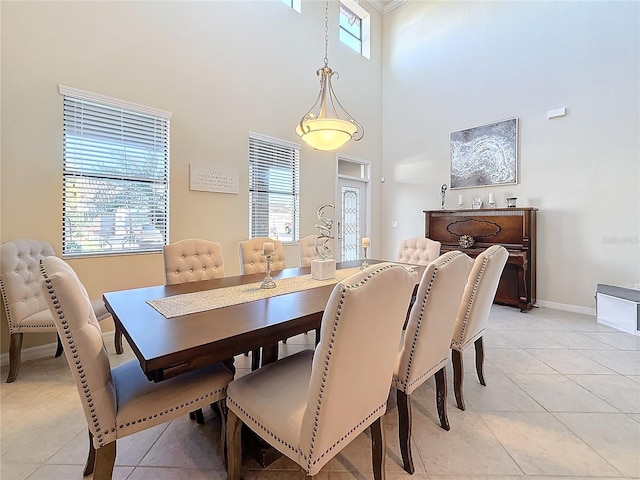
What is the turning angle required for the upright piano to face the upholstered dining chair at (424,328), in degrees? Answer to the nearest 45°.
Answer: approximately 45° to its left

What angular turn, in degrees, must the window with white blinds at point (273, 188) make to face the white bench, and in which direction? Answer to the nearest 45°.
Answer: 0° — it already faces it

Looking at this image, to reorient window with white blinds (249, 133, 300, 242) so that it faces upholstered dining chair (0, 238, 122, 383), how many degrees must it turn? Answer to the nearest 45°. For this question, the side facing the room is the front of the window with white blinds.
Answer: approximately 90° to its right

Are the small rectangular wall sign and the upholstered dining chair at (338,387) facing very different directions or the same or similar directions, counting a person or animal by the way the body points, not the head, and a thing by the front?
very different directions

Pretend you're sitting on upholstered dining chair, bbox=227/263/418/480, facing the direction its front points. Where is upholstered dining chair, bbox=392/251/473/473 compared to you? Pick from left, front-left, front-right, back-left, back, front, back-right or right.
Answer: right

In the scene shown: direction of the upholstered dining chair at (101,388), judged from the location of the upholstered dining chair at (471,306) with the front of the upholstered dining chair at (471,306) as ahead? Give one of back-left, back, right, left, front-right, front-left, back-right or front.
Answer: left

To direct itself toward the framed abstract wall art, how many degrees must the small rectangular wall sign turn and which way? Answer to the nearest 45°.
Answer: approximately 45° to its left

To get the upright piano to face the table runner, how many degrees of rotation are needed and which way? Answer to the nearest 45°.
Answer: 0° — it already faces it

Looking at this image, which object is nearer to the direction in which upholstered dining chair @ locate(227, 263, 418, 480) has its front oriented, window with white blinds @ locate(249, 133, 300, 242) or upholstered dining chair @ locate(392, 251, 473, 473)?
the window with white blinds

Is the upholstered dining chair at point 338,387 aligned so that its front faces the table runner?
yes

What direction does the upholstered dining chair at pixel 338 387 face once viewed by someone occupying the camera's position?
facing away from the viewer and to the left of the viewer

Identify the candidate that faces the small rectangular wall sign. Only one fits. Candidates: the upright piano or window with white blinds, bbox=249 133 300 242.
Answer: the upright piano

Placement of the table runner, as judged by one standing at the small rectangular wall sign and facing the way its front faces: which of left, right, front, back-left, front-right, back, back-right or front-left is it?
front-right

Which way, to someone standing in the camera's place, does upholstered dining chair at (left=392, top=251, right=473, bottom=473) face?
facing away from the viewer and to the left of the viewer

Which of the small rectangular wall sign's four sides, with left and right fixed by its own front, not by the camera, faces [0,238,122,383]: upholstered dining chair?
right
